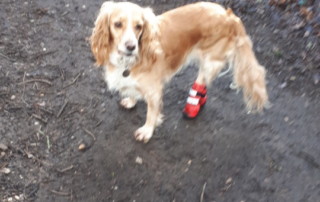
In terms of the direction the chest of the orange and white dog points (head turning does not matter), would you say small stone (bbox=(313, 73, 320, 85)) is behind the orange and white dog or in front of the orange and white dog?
behind

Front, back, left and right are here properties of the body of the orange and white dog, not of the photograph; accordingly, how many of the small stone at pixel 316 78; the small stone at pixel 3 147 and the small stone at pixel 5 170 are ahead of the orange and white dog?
2

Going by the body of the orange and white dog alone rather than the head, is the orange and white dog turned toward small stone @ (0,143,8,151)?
yes

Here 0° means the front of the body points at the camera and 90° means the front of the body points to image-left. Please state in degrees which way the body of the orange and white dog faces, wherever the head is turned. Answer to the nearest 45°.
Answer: approximately 45°

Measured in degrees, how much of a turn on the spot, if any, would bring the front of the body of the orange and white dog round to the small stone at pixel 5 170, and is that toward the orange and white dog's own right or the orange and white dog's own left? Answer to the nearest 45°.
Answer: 0° — it already faces it
